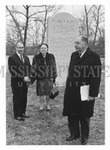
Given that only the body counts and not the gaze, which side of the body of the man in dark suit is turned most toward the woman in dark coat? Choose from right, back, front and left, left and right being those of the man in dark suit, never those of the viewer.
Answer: left

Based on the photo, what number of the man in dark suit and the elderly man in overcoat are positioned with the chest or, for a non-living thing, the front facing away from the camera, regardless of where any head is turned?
0

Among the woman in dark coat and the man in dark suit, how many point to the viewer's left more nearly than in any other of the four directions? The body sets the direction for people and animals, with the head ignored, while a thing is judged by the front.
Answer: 0

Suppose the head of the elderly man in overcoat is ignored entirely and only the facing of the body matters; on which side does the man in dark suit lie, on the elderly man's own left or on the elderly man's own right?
on the elderly man's own right

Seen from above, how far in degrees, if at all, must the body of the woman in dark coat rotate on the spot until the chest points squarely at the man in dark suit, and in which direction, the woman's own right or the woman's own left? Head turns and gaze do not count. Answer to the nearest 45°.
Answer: approximately 45° to the woman's own right

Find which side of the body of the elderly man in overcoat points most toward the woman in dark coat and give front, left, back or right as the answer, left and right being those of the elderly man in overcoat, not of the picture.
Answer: right

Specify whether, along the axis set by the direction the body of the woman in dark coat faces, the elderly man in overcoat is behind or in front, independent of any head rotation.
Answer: in front

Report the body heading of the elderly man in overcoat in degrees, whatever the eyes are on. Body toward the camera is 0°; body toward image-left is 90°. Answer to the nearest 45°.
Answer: approximately 45°

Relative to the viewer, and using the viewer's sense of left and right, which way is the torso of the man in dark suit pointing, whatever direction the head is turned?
facing the viewer and to the right of the viewer

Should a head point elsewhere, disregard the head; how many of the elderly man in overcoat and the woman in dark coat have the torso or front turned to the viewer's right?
0

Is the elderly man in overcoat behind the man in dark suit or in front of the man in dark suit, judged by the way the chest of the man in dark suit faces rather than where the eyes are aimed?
in front
